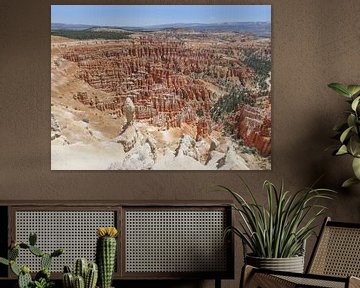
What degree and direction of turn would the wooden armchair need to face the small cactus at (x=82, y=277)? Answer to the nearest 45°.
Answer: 0° — it already faces it

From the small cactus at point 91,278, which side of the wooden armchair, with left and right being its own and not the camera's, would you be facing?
front

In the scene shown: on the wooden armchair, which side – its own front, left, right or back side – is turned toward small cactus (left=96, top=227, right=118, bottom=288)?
front

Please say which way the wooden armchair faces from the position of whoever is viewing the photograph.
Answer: facing the viewer and to the left of the viewer

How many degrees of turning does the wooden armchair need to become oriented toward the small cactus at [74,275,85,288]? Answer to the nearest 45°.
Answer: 0° — it already faces it
